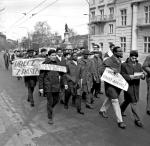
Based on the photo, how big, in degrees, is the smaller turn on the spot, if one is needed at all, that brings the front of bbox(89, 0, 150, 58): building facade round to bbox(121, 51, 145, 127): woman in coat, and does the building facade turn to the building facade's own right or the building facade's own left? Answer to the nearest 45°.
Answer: approximately 45° to the building facade's own left

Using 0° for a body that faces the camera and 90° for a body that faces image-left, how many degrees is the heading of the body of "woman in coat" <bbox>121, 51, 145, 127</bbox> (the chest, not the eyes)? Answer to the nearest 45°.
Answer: approximately 315°

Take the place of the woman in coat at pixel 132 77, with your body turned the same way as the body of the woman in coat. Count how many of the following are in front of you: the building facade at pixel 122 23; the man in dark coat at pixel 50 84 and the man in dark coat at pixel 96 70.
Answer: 0

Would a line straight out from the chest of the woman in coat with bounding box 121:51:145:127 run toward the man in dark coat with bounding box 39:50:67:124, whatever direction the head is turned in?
no

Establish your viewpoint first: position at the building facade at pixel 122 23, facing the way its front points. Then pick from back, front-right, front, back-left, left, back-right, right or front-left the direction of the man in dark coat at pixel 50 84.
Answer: front-left

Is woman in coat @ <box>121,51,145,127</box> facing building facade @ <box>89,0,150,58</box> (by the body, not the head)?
no

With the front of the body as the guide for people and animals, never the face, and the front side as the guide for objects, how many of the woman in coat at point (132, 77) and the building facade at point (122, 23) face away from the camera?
0

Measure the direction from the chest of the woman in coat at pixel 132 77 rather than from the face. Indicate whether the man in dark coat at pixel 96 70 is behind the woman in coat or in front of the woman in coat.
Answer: behind

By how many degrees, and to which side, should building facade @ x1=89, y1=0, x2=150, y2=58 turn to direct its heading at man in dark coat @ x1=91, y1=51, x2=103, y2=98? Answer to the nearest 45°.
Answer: approximately 45° to its left

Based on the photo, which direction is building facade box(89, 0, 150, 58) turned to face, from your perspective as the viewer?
facing the viewer and to the left of the viewer

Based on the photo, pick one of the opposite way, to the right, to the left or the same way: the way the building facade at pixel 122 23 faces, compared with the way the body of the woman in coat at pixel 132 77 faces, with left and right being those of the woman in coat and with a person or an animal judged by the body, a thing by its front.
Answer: to the right
